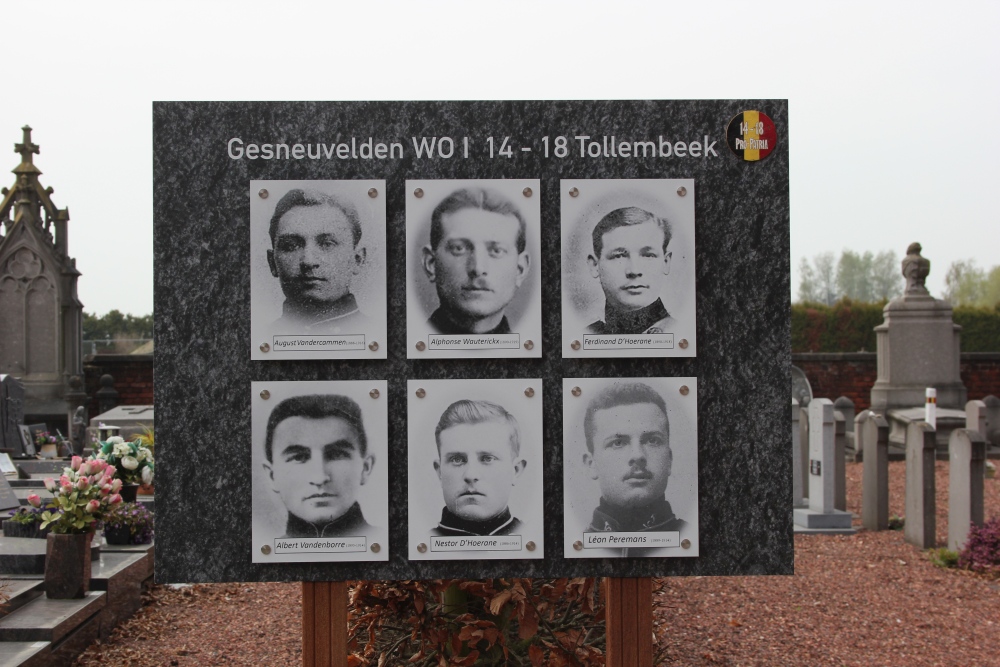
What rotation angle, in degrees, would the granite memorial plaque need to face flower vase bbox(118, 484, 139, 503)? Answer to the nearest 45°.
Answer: approximately 135° to its right

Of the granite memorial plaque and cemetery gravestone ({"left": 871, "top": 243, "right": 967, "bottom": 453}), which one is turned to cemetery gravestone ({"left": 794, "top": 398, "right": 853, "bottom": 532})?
cemetery gravestone ({"left": 871, "top": 243, "right": 967, "bottom": 453})

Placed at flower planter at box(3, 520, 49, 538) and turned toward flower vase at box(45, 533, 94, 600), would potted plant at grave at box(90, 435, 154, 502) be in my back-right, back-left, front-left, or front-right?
back-left

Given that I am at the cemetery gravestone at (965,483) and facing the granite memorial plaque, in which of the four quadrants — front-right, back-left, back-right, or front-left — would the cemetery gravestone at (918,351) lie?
back-right

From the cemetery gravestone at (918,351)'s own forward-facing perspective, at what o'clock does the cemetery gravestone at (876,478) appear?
the cemetery gravestone at (876,478) is roughly at 12 o'clock from the cemetery gravestone at (918,351).

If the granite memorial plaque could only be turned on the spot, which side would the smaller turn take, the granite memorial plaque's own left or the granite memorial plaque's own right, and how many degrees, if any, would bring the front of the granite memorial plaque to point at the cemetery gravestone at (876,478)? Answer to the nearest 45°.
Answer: approximately 135° to the granite memorial plaque's own left

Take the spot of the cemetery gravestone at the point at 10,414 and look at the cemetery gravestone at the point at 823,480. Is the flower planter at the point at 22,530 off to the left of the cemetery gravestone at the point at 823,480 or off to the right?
right

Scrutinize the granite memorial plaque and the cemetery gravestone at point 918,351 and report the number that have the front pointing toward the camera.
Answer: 2

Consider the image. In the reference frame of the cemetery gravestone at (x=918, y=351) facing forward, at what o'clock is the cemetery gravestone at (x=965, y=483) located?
the cemetery gravestone at (x=965, y=483) is roughly at 12 o'clock from the cemetery gravestone at (x=918, y=351).

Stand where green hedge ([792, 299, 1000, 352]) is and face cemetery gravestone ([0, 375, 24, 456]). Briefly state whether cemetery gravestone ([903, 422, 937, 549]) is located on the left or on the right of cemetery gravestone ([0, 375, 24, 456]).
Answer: left

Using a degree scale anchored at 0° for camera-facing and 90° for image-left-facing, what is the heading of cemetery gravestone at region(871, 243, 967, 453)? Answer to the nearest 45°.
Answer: approximately 0°

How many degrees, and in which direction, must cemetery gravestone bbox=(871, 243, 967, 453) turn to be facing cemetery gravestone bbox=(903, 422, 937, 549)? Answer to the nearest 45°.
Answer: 0° — it already faces it

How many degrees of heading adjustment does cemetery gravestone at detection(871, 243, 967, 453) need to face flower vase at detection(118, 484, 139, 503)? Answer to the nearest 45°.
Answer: approximately 45° to its right

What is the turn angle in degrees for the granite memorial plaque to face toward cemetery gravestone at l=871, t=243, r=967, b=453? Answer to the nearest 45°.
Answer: approximately 135° to its left
